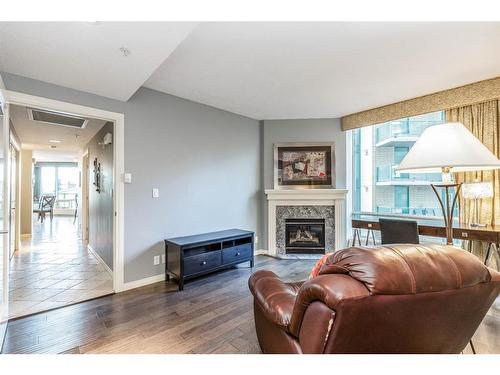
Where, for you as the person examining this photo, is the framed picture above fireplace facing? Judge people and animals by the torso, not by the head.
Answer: facing the viewer

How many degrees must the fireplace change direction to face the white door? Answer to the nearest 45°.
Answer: approximately 45° to its right

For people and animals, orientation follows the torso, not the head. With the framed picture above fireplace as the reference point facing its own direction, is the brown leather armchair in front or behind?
in front

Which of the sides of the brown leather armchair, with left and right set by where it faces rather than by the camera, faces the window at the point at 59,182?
front

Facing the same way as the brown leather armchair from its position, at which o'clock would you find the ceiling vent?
The ceiling vent is roughly at 11 o'clock from the brown leather armchair.

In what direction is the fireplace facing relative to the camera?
toward the camera

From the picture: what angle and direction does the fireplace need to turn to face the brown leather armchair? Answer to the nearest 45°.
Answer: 0° — it already faces it

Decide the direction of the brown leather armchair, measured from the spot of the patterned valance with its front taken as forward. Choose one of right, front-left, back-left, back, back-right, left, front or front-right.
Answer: front-left

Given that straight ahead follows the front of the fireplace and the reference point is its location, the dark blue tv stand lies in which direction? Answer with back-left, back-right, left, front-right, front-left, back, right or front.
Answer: front-right

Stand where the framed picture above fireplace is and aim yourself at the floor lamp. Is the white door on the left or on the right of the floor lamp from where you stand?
right

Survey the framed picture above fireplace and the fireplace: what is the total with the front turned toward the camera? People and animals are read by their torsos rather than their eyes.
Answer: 2

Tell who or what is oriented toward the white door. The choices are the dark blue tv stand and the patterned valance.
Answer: the patterned valance

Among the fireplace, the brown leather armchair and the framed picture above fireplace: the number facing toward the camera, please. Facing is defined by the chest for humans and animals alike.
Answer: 2
